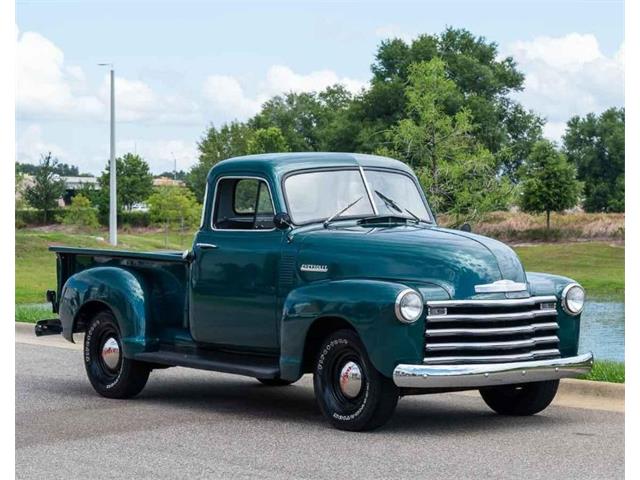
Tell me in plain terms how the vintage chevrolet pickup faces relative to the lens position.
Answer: facing the viewer and to the right of the viewer
